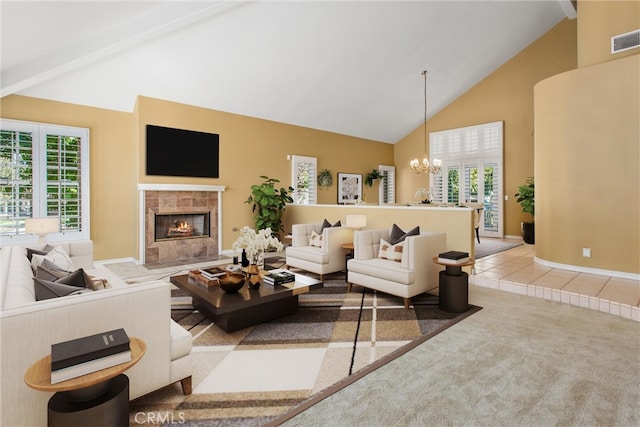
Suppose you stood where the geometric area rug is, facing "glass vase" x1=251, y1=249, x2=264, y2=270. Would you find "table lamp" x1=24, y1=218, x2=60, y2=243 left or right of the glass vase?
left

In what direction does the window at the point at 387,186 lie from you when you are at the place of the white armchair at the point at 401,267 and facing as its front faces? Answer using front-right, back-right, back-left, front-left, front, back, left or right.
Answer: back-right

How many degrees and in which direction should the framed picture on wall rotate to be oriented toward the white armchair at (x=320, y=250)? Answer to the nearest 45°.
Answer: approximately 45° to its right

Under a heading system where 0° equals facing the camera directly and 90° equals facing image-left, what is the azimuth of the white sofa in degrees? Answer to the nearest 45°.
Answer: approximately 270°
